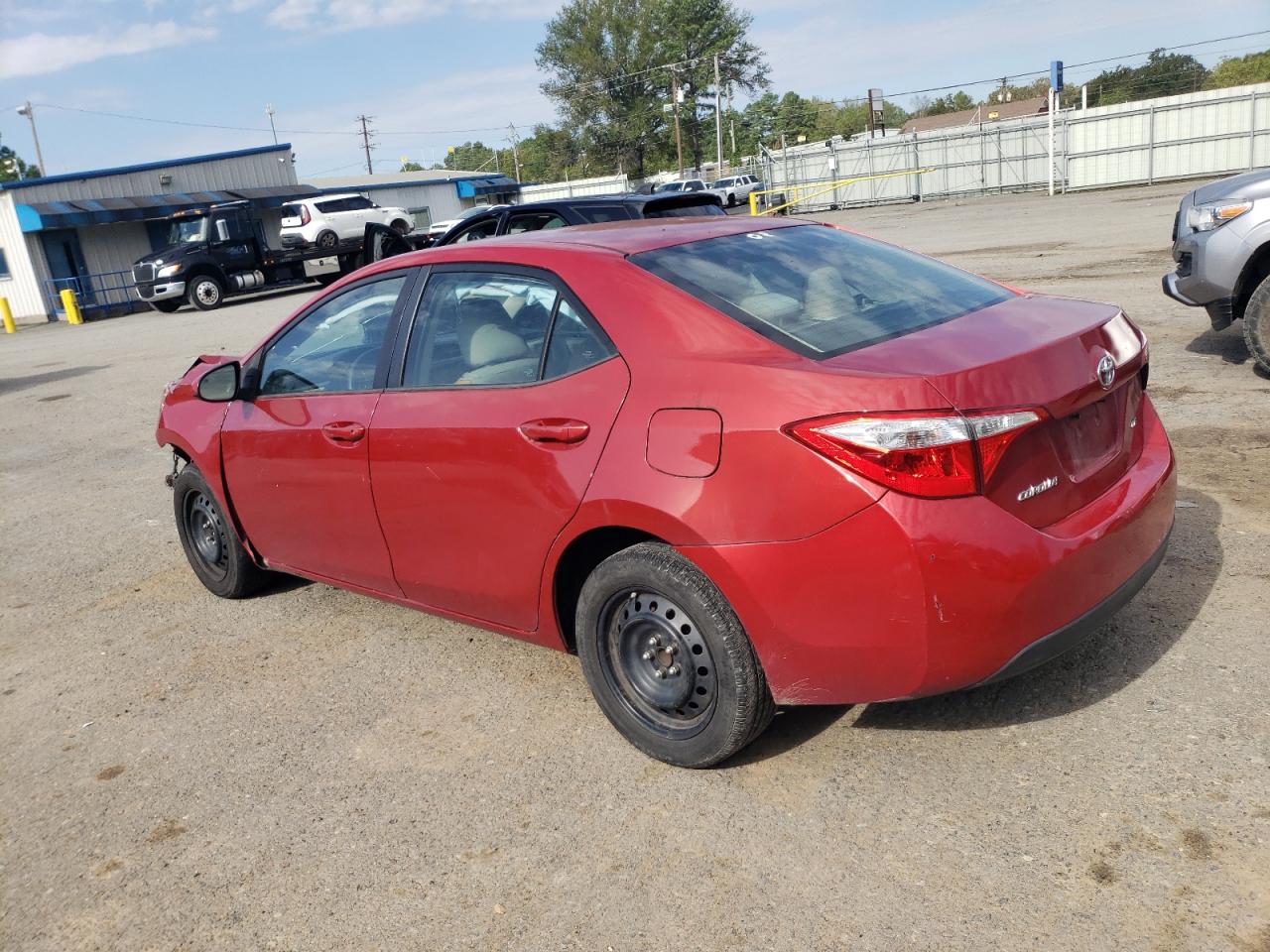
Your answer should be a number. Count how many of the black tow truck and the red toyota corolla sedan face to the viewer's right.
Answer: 0

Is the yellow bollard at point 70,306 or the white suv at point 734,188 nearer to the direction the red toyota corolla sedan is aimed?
the yellow bollard

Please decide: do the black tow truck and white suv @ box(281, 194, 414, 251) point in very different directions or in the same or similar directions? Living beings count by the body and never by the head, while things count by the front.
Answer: very different directions

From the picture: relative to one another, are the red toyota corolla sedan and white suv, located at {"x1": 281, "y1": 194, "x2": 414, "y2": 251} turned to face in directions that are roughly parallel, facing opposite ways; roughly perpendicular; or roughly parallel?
roughly perpendicular

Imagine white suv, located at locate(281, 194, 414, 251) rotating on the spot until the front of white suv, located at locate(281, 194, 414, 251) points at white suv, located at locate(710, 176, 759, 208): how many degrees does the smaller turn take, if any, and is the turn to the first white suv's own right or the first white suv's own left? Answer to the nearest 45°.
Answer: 0° — it already faces it

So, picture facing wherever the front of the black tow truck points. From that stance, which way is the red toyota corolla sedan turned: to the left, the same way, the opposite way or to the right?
to the right

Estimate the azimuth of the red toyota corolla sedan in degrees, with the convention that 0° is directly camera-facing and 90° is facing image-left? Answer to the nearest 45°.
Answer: approximately 135°

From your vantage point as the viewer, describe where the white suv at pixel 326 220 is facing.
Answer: facing away from the viewer and to the right of the viewer

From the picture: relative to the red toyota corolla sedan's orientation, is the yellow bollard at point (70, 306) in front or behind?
in front

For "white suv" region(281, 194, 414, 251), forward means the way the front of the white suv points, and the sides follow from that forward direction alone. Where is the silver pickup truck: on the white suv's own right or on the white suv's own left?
on the white suv's own right

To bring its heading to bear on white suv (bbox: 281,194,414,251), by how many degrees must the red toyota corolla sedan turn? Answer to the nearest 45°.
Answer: approximately 45° to its right

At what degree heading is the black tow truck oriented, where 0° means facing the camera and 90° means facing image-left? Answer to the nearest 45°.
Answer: approximately 45°

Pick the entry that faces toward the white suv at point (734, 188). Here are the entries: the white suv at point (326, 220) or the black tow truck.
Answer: the white suv at point (326, 220)

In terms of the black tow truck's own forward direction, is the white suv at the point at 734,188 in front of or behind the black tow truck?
behind
